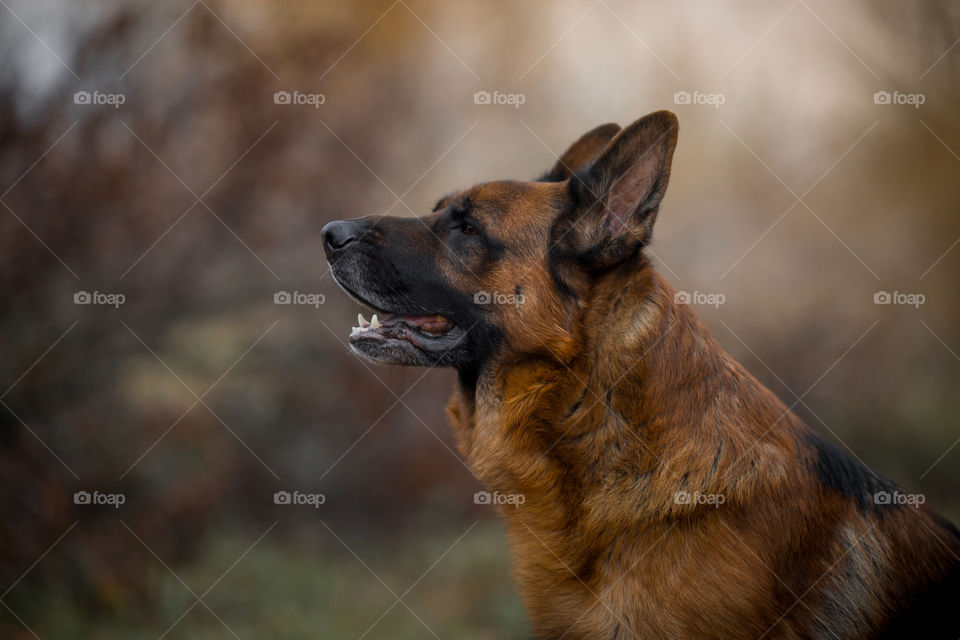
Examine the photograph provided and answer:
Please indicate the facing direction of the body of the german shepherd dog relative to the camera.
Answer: to the viewer's left
